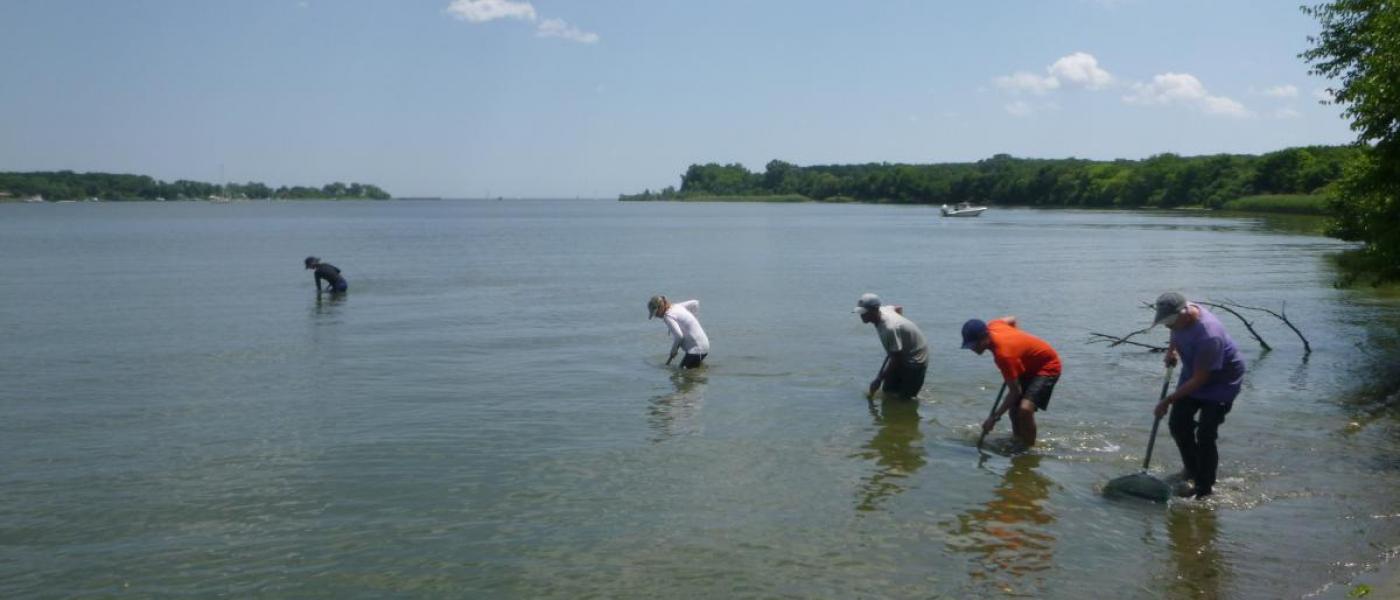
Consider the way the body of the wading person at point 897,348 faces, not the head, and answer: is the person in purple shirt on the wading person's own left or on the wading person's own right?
on the wading person's own left

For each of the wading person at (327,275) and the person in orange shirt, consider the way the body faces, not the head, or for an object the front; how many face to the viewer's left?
2

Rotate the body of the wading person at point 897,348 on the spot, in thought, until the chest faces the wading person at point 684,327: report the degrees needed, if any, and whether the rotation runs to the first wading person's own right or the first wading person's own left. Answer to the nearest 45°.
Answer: approximately 45° to the first wading person's own right

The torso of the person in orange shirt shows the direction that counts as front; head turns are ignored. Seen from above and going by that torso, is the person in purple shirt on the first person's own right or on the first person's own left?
on the first person's own left

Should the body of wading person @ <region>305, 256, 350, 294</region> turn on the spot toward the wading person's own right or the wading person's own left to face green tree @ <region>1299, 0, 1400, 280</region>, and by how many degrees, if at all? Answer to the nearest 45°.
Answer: approximately 135° to the wading person's own left

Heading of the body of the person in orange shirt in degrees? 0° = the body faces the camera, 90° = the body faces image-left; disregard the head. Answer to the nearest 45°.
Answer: approximately 90°

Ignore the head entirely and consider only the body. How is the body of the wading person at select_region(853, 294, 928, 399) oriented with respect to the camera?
to the viewer's left

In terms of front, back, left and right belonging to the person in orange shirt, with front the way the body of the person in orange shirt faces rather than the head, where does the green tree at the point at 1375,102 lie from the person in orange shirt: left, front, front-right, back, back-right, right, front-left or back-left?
back-right

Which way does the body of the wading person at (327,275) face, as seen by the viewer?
to the viewer's left

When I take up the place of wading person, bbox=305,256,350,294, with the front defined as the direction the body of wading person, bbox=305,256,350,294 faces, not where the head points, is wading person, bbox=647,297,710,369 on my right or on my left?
on my left

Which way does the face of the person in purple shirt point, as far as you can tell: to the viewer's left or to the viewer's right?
to the viewer's left
